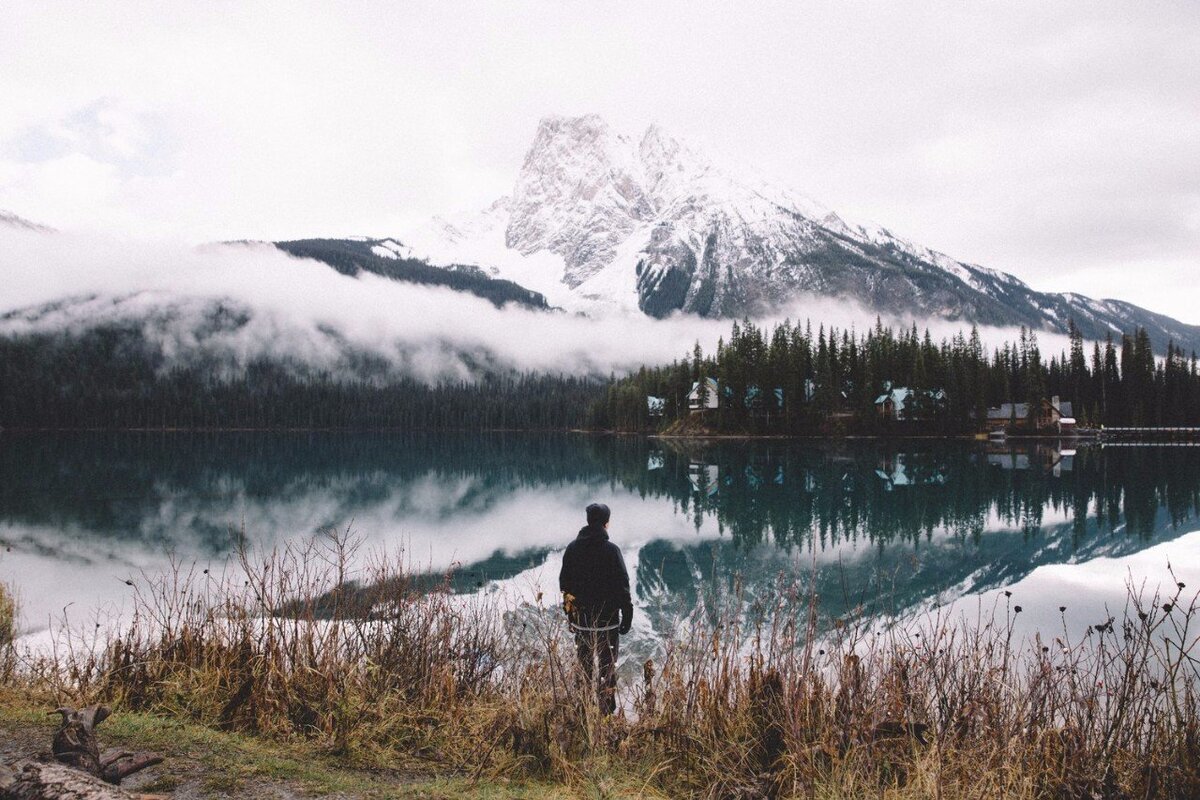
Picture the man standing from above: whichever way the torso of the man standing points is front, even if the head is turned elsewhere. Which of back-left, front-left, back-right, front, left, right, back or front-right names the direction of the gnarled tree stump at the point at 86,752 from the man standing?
back-left

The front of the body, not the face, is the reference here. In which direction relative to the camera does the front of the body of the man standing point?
away from the camera

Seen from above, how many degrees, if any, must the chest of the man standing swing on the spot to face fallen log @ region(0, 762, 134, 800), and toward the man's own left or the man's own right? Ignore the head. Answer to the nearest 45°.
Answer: approximately 135° to the man's own left
